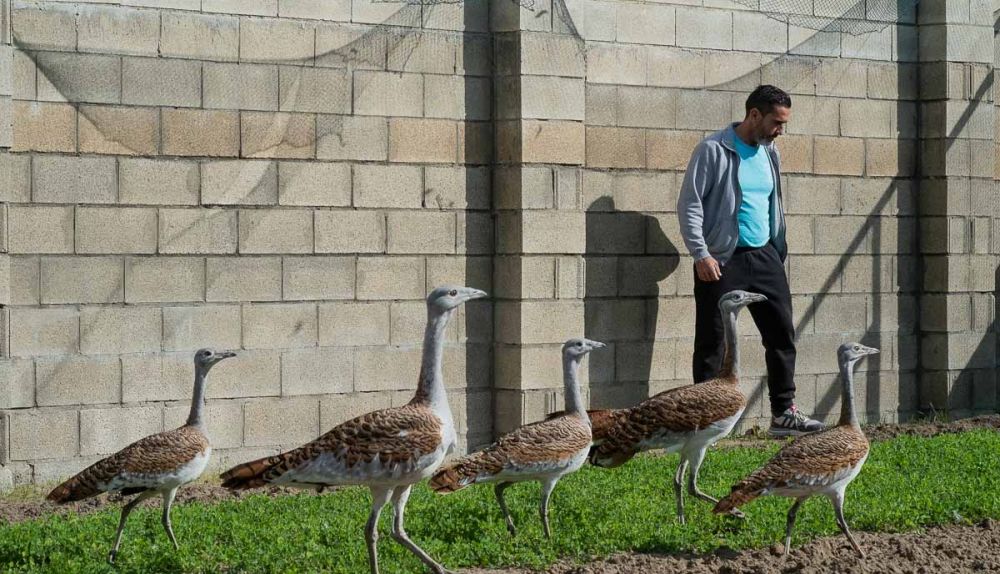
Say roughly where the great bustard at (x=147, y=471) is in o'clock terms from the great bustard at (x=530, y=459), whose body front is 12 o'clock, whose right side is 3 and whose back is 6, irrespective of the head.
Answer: the great bustard at (x=147, y=471) is roughly at 6 o'clock from the great bustard at (x=530, y=459).

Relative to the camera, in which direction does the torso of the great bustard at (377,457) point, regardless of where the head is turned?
to the viewer's right

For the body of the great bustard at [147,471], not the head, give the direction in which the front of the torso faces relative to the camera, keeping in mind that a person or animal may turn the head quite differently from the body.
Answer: to the viewer's right

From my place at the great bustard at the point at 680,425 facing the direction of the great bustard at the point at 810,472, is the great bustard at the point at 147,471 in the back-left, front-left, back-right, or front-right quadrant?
back-right

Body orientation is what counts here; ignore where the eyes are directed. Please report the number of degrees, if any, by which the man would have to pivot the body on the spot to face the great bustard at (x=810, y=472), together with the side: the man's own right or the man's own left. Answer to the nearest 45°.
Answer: approximately 45° to the man's own right

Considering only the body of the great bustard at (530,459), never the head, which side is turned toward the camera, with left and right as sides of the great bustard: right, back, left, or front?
right

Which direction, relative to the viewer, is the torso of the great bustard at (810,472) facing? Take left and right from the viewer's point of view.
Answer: facing to the right of the viewer

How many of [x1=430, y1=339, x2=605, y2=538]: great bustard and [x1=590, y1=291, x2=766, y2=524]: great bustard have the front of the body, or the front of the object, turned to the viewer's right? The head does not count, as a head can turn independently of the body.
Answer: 2

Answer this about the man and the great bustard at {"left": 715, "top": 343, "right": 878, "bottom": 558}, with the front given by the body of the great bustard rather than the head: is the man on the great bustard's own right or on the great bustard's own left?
on the great bustard's own left

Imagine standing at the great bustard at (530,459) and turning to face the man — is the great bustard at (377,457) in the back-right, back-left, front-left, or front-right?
back-left

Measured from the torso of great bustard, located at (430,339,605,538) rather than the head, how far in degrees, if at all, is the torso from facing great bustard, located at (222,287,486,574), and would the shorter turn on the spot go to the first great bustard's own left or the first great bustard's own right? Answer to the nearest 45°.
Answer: approximately 135° to the first great bustard's own right

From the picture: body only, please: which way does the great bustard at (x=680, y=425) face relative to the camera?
to the viewer's right
